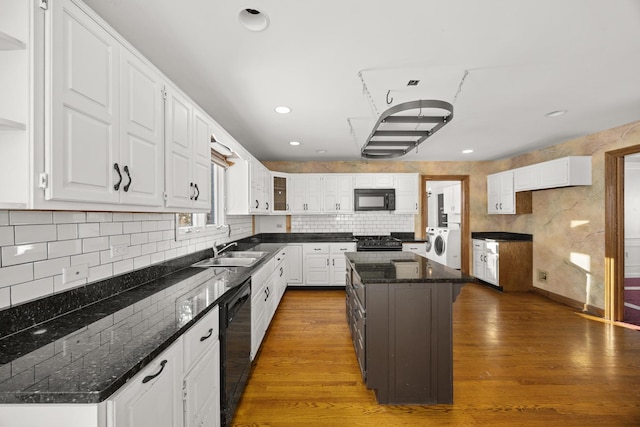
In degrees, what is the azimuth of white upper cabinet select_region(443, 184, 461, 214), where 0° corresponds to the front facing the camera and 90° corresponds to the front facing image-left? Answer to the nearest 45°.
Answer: approximately 45°

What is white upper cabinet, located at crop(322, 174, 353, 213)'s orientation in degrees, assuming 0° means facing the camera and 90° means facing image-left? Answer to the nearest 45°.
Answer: approximately 0°

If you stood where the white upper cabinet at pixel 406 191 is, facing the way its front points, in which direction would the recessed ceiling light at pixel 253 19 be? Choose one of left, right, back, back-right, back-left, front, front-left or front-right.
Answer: front

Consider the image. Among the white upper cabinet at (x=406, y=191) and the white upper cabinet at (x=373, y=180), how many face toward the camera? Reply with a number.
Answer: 2

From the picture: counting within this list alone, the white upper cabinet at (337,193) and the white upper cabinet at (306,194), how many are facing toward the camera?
2

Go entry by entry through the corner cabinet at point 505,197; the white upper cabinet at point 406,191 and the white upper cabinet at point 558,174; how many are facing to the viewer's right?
0

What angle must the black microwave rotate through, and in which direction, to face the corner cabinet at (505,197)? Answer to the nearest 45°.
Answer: approximately 90° to its left

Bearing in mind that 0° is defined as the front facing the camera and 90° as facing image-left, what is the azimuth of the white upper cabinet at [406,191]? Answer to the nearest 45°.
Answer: approximately 0°

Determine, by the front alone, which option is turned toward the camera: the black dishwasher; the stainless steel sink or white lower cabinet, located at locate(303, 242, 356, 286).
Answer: the white lower cabinet

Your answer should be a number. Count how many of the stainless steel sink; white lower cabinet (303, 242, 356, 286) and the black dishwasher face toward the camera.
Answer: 1

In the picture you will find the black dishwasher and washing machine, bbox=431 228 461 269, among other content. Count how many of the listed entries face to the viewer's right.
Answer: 1

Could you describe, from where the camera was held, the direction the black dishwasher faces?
facing to the right of the viewer

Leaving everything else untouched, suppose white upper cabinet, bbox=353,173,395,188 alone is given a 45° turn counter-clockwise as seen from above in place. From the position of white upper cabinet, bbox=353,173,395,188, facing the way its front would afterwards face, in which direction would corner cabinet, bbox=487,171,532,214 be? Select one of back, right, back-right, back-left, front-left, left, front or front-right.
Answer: front-left

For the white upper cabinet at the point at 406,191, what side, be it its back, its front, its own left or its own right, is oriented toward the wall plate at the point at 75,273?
front

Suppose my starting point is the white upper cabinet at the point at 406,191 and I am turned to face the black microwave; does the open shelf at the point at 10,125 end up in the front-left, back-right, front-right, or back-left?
front-left

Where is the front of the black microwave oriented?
toward the camera

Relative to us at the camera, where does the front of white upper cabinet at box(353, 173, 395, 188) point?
facing the viewer

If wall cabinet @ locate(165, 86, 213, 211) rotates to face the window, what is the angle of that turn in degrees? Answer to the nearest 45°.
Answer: approximately 135° to its left

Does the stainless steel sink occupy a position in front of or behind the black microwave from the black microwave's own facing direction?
in front
